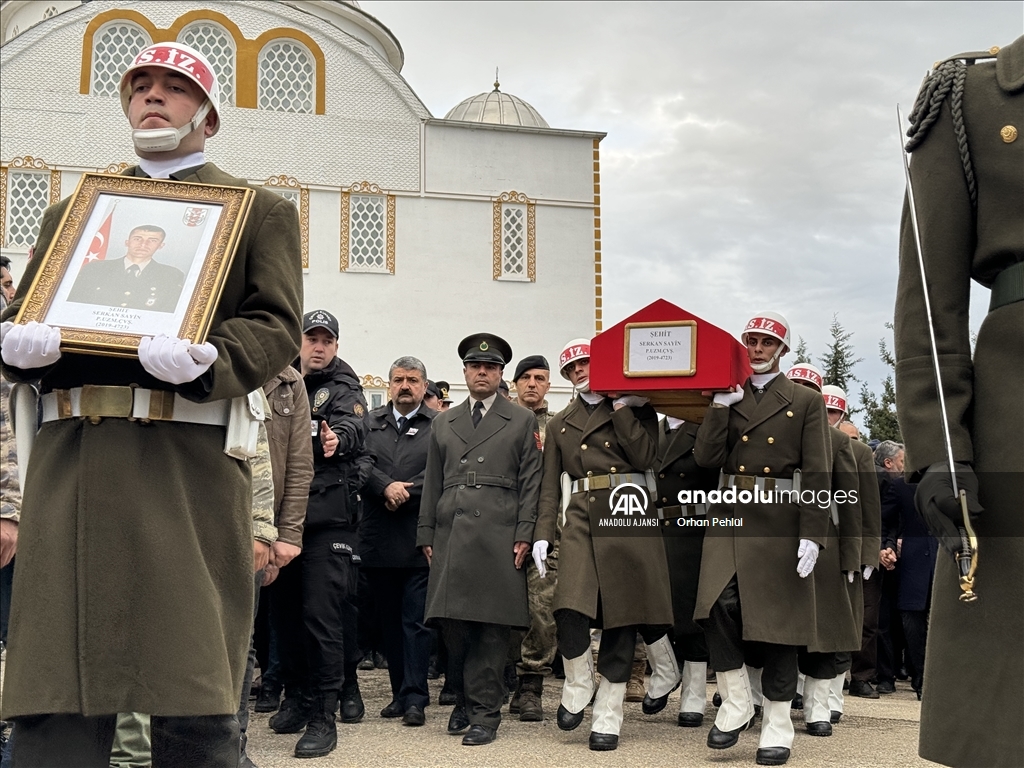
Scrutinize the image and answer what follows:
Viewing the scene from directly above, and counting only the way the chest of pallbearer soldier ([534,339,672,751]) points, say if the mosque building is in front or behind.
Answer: behind

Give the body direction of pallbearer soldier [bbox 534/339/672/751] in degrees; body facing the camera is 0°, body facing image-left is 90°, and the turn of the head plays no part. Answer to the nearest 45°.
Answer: approximately 0°
